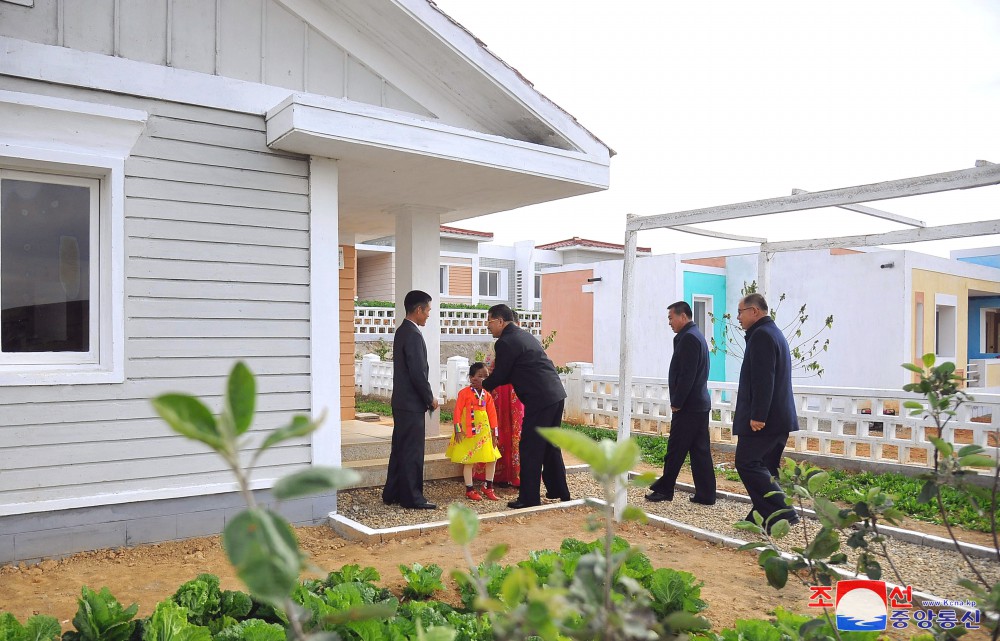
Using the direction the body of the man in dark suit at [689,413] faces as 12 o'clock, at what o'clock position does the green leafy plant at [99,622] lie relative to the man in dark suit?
The green leafy plant is roughly at 10 o'clock from the man in dark suit.

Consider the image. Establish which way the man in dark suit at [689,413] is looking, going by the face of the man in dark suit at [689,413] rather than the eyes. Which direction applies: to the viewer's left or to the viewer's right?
to the viewer's left

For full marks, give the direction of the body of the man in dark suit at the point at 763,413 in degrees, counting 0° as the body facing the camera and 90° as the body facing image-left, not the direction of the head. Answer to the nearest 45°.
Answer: approximately 90°

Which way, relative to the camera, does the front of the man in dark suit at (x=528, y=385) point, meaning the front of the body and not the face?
to the viewer's left

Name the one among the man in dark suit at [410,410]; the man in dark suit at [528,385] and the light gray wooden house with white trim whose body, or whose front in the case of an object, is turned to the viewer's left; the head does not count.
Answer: the man in dark suit at [528,385]

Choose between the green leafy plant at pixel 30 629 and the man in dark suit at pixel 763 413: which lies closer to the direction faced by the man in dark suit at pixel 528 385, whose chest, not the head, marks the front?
the green leafy plant

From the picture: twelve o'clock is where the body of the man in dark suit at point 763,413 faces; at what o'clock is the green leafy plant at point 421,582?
The green leafy plant is roughly at 10 o'clock from the man in dark suit.

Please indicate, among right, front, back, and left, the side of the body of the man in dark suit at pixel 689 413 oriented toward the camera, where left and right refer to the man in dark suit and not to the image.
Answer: left

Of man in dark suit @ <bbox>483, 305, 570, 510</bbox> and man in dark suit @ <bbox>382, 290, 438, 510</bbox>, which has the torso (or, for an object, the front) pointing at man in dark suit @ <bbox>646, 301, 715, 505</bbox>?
man in dark suit @ <bbox>382, 290, 438, 510</bbox>
